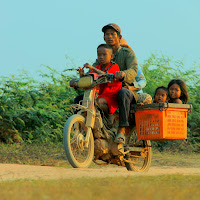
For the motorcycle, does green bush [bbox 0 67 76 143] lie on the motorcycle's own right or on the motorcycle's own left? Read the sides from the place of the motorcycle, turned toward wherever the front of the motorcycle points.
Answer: on the motorcycle's own right

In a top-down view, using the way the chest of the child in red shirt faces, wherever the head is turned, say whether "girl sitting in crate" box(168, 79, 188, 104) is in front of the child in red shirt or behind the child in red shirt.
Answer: behind

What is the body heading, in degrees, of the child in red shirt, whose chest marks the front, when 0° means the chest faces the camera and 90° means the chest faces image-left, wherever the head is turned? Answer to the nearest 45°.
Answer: approximately 45°

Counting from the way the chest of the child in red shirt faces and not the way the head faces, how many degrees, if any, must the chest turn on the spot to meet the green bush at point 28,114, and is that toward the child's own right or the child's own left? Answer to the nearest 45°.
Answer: approximately 90° to the child's own right

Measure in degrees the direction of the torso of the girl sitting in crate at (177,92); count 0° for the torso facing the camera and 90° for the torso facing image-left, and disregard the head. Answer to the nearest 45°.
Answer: approximately 45°

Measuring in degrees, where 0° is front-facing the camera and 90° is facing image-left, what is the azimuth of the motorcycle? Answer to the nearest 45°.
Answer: approximately 45°

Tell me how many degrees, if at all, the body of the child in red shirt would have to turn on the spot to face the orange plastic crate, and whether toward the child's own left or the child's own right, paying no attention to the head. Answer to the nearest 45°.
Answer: approximately 135° to the child's own left

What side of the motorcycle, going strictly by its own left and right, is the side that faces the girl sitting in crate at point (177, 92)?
back

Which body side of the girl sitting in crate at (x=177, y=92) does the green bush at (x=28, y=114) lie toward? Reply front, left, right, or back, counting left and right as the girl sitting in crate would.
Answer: right
